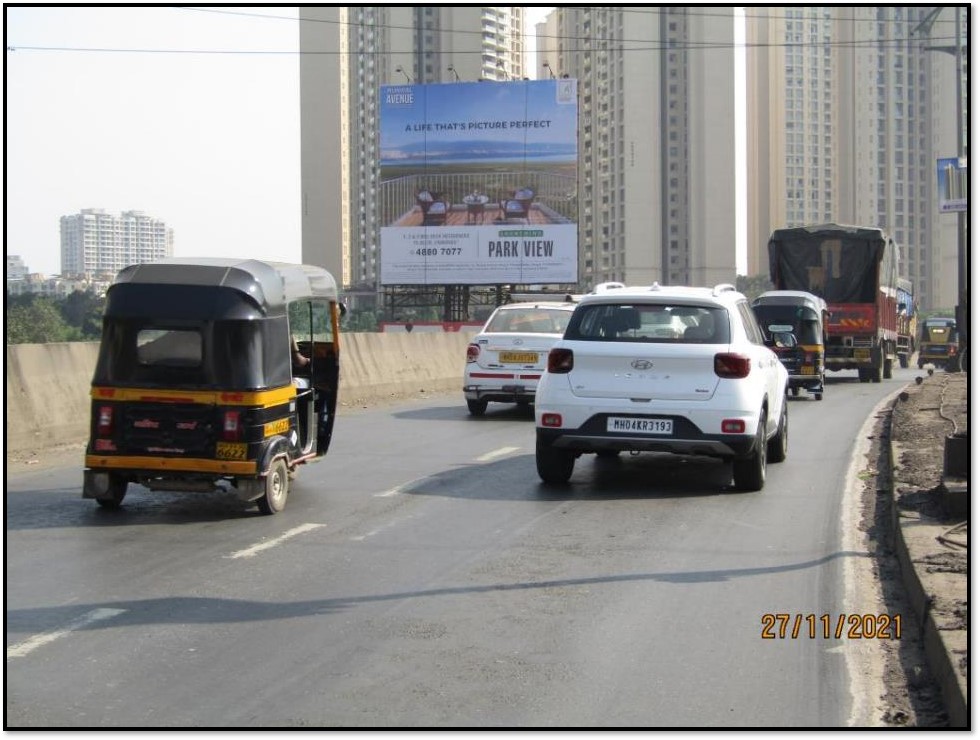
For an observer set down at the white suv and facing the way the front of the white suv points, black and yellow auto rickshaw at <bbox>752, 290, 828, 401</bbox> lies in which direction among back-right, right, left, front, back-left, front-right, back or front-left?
front

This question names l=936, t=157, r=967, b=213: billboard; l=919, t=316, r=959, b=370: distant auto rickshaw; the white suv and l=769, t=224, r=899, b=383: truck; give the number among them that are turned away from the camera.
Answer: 3

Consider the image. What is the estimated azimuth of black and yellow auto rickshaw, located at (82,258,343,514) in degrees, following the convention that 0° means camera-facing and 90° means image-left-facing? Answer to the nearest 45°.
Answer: approximately 225°

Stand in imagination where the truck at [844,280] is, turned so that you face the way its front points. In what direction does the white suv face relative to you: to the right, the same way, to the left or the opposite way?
the same way

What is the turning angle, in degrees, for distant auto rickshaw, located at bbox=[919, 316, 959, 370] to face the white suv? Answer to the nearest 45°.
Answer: approximately 180°

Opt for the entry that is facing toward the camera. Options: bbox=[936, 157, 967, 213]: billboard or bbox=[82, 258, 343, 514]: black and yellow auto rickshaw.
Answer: the billboard

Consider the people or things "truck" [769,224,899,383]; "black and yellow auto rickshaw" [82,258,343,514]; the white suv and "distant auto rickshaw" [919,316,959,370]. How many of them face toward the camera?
0

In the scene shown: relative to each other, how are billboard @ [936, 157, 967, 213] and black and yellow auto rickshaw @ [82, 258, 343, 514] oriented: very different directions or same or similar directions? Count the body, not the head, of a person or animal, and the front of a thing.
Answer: very different directions

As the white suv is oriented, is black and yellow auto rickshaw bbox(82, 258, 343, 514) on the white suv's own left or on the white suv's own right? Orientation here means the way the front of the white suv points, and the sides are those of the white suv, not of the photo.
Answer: on the white suv's own left

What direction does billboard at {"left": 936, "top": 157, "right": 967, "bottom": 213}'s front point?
toward the camera

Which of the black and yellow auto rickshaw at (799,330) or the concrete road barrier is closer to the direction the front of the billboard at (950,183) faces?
the concrete road barrier

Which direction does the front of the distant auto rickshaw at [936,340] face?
away from the camera

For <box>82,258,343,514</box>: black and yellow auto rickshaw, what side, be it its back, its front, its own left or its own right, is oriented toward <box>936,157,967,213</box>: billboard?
front

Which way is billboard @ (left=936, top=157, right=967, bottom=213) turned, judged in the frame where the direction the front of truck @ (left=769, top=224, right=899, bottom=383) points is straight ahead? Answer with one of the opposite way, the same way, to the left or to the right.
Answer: the opposite way

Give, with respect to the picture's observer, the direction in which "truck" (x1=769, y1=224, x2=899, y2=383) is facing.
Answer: facing away from the viewer
